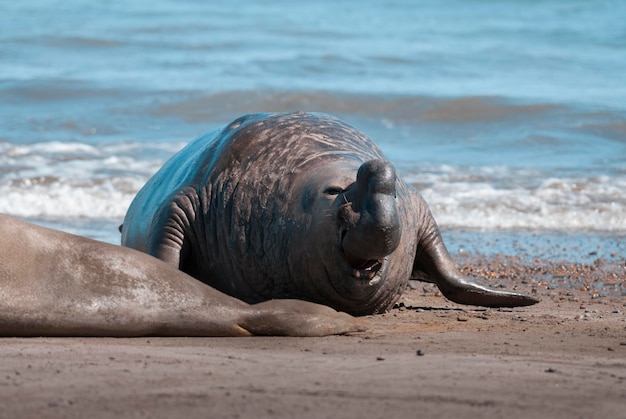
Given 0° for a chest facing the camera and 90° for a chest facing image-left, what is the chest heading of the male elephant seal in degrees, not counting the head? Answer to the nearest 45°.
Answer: approximately 315°

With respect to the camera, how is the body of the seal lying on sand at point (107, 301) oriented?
to the viewer's left
